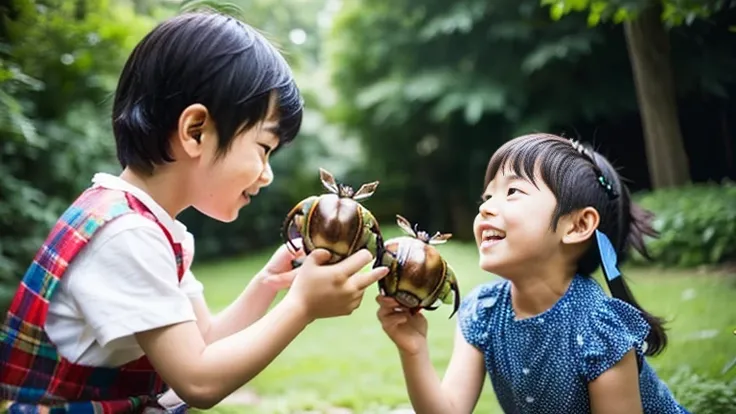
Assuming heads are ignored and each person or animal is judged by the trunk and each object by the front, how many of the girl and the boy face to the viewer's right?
1

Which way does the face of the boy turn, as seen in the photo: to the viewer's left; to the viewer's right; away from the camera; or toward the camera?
to the viewer's right

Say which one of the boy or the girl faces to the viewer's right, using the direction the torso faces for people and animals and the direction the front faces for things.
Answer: the boy

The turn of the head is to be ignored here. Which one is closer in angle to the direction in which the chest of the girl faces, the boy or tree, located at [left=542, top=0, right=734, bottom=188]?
the boy

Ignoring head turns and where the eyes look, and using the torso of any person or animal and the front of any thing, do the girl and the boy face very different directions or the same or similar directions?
very different directions

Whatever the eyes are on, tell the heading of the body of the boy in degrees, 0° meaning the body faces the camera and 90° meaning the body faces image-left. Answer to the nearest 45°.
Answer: approximately 270°

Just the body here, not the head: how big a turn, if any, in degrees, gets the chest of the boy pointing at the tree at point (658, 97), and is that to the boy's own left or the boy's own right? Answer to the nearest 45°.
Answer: approximately 45° to the boy's own left
